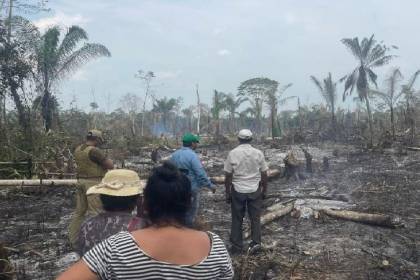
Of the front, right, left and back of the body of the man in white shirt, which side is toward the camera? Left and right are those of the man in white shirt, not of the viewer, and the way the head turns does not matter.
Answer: back

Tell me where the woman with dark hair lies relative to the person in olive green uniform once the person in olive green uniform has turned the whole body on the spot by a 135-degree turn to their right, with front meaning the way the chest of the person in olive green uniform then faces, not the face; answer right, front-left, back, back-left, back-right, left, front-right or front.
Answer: front

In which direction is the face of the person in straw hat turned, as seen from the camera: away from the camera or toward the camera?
away from the camera

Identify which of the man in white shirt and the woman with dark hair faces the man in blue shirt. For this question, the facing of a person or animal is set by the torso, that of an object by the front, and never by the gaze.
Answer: the woman with dark hair

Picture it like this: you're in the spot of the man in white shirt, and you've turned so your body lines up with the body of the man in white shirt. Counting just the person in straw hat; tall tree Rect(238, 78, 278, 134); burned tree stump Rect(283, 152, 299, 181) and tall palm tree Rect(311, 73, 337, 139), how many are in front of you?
3

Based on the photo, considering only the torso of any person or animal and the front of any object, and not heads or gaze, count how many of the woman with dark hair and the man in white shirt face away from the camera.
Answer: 2

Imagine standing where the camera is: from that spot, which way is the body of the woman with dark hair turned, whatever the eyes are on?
away from the camera

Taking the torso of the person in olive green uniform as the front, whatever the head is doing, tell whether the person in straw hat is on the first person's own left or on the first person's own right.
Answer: on the first person's own right

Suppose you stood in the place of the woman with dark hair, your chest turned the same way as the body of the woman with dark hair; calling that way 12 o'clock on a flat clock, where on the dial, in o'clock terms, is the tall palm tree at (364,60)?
The tall palm tree is roughly at 1 o'clock from the woman with dark hair.

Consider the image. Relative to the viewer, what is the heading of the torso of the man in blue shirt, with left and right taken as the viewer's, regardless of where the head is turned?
facing away from the viewer and to the right of the viewer

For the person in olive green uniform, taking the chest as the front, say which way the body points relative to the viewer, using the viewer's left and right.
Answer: facing away from the viewer and to the right of the viewer
